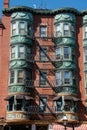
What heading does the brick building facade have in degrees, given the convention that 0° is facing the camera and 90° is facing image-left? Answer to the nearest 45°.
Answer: approximately 0°
